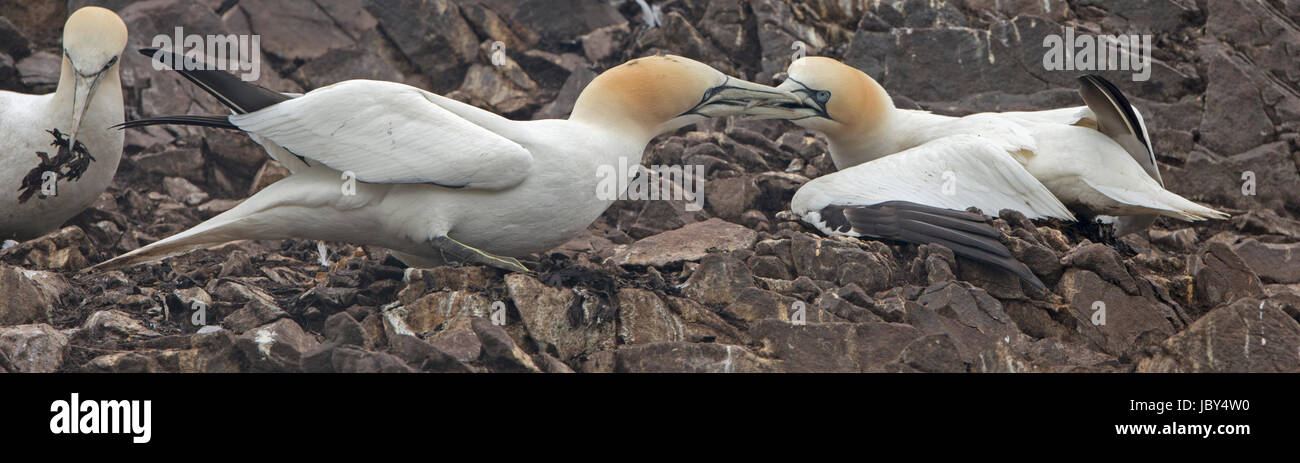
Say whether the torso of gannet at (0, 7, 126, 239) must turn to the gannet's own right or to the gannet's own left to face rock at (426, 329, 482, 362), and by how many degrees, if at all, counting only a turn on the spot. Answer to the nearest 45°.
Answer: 0° — it already faces it

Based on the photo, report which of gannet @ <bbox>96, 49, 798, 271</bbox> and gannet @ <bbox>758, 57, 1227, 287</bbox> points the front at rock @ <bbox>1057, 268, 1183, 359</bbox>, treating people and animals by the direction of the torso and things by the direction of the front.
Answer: gannet @ <bbox>96, 49, 798, 271</bbox>

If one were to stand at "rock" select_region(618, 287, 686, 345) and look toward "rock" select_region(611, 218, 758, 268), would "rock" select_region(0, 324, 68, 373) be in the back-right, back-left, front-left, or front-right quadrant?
back-left

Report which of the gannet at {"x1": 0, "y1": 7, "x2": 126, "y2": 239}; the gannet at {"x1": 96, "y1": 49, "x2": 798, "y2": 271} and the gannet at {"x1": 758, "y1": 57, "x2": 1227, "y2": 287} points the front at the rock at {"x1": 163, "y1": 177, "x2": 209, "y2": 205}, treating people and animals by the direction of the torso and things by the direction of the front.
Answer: the gannet at {"x1": 758, "y1": 57, "x2": 1227, "y2": 287}

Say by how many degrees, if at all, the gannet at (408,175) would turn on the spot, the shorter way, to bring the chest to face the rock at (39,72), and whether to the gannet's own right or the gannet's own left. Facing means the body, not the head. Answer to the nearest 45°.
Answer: approximately 135° to the gannet's own left

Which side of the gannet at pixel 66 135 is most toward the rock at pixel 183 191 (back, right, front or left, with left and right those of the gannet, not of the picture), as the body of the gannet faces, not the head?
left

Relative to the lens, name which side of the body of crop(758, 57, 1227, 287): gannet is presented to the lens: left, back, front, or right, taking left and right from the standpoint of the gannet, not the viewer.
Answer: left

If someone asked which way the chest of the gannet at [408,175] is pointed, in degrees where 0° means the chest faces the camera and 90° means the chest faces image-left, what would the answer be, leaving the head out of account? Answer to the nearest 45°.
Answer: approximately 270°

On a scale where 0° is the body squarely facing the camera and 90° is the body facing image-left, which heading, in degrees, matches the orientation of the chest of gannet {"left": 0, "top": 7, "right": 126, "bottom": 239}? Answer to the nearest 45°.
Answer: approximately 315°
